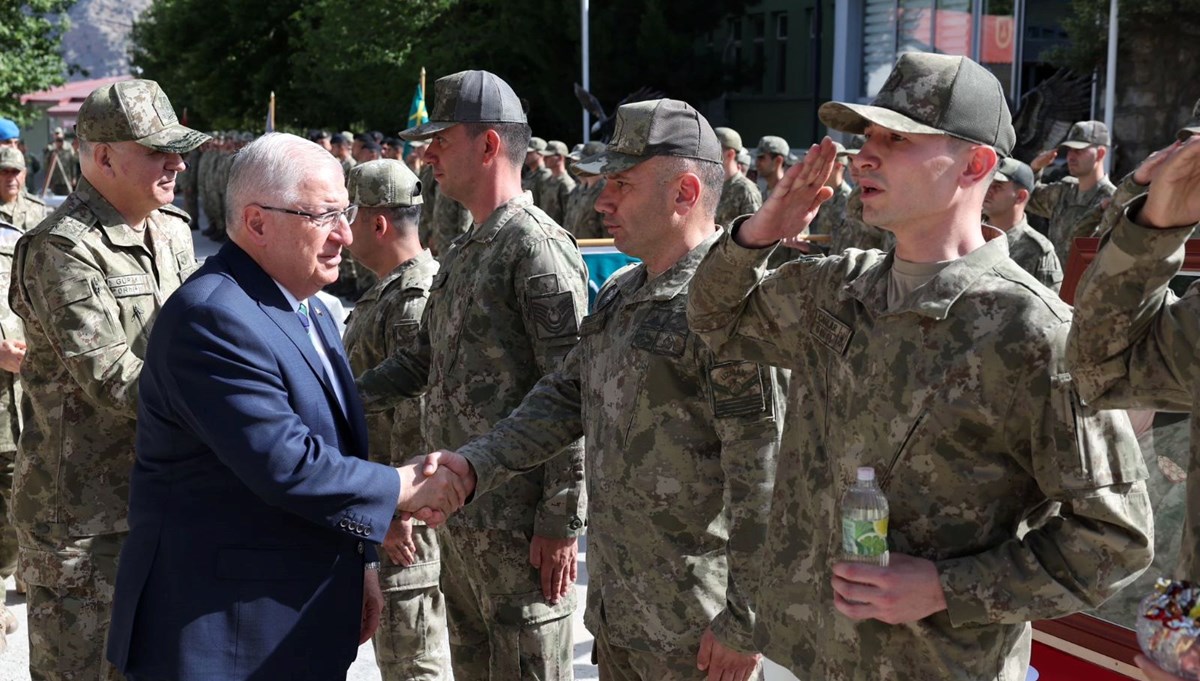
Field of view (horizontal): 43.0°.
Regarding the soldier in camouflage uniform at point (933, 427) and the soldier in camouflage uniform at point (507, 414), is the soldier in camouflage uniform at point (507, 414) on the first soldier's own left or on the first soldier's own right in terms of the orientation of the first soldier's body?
on the first soldier's own right

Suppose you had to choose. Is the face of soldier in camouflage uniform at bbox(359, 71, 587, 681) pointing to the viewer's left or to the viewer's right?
to the viewer's left

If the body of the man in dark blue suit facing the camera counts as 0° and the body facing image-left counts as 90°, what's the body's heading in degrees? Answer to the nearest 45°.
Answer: approximately 270°

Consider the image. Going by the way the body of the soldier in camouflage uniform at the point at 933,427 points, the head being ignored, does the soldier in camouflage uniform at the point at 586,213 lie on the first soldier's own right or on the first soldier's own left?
on the first soldier's own right

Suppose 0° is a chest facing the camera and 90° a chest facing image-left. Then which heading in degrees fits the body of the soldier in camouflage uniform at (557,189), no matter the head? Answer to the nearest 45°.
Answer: approximately 45°

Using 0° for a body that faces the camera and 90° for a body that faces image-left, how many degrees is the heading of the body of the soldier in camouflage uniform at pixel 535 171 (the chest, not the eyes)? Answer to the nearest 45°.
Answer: approximately 45°

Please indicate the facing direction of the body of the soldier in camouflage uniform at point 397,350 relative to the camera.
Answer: to the viewer's left

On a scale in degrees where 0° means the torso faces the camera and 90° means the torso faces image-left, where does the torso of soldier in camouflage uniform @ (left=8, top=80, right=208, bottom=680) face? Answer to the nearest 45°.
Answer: approximately 315°

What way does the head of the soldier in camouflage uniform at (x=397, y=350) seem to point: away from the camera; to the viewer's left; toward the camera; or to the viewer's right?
to the viewer's left

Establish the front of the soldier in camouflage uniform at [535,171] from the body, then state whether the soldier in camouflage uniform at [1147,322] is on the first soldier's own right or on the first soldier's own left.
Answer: on the first soldier's own left
